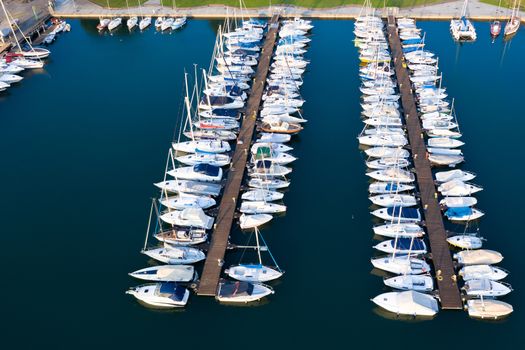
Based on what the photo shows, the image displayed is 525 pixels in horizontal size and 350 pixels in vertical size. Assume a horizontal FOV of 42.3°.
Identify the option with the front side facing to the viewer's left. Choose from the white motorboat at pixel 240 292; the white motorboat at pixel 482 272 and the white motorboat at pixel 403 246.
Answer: the white motorboat at pixel 403 246

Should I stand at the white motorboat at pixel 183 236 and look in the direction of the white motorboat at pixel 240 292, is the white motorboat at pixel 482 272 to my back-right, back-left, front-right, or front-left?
front-left

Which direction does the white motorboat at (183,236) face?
to the viewer's left

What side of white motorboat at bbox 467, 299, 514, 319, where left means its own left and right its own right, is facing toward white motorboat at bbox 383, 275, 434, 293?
back

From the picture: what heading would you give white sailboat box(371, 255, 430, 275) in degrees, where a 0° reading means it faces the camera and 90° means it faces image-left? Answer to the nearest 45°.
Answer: approximately 90°

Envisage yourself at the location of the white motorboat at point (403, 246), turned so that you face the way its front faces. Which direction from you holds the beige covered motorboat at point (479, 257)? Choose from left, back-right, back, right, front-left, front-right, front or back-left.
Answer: back

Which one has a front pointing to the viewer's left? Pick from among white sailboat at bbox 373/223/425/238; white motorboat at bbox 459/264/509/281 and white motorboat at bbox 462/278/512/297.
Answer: white sailboat at bbox 373/223/425/238

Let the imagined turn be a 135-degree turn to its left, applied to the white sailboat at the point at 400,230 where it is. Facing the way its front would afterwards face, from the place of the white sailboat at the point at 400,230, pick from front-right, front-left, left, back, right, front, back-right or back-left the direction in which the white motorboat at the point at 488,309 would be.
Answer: front

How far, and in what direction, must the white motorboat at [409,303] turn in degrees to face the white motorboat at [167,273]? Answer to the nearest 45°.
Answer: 0° — it already faces it

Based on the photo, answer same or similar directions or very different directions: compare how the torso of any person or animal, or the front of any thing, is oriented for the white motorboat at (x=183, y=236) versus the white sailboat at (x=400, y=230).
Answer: same or similar directions

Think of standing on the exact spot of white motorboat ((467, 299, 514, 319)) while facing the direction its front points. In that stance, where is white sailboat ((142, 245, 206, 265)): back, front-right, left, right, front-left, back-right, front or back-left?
back

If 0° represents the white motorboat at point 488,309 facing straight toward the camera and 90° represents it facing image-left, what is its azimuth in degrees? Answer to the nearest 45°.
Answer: approximately 270°

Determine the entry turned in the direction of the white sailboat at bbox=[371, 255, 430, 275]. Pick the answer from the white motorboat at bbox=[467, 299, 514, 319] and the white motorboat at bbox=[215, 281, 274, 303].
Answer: the white motorboat at bbox=[215, 281, 274, 303]

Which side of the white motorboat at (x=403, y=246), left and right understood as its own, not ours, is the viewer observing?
left

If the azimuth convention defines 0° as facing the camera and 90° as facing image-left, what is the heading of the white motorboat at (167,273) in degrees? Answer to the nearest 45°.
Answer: approximately 90°

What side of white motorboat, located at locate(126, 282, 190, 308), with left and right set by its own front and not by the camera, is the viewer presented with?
left

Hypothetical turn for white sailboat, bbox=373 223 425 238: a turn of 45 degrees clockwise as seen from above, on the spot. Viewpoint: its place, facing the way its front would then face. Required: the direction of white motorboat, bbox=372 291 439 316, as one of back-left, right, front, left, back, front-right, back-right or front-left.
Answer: back-left

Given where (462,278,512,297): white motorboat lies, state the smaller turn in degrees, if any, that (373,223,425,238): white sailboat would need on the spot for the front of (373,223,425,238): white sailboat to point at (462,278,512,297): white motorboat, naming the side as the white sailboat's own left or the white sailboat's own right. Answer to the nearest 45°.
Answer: approximately 135° to the white sailboat's own left

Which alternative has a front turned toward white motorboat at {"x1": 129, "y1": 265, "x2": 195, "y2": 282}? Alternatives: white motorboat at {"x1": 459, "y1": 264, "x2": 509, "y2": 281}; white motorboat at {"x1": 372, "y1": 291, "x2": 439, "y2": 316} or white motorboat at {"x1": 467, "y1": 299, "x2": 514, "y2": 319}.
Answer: white motorboat at {"x1": 372, "y1": 291, "x2": 439, "y2": 316}

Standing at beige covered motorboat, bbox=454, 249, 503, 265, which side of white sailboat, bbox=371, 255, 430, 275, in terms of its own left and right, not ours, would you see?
back

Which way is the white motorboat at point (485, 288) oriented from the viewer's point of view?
to the viewer's right

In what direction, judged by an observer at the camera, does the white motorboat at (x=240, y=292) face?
facing to the right of the viewer
